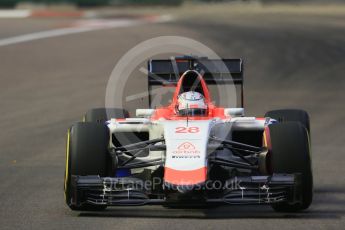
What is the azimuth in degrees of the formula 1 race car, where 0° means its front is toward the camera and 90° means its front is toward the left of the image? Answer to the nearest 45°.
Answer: approximately 0°
